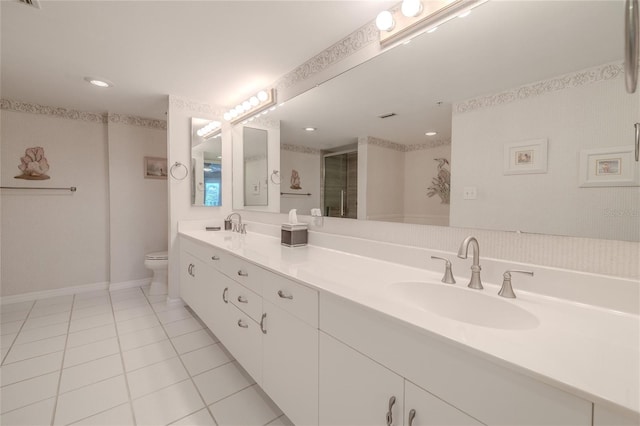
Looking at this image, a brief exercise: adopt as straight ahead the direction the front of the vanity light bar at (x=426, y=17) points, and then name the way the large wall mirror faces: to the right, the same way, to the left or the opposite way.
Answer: the same way

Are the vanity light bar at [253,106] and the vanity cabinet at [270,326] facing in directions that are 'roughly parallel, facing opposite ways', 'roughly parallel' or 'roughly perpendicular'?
roughly parallel

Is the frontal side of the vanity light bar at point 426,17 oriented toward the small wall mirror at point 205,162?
no

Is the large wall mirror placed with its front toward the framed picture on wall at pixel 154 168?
no

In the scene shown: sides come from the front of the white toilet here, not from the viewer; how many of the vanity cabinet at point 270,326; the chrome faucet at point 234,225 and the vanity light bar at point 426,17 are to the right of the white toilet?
0

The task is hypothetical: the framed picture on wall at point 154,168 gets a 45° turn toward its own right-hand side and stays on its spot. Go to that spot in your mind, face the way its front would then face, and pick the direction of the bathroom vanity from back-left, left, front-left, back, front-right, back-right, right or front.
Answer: front-left

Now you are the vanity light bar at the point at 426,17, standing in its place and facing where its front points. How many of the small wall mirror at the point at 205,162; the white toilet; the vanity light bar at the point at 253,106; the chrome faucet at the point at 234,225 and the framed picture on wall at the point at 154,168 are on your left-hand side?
0

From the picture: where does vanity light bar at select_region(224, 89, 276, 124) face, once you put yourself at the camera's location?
facing the viewer and to the left of the viewer

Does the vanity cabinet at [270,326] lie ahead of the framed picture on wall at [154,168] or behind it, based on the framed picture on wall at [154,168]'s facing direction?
ahead

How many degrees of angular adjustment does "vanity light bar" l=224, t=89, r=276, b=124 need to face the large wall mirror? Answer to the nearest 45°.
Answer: approximately 90° to its left

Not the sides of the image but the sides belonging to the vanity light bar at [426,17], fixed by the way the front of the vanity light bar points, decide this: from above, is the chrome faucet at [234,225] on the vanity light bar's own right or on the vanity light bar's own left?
on the vanity light bar's own right

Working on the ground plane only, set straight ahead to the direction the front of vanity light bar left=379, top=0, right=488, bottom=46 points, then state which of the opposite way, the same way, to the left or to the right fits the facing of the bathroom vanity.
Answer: the same way

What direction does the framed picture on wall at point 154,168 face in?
toward the camera

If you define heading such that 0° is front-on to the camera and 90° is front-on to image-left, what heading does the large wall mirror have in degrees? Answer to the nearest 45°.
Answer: approximately 45°
